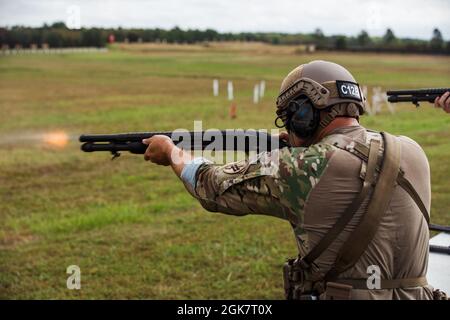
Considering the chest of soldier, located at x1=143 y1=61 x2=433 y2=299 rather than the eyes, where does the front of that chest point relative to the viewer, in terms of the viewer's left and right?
facing away from the viewer and to the left of the viewer

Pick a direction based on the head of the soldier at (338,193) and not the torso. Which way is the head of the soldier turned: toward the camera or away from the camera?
away from the camera

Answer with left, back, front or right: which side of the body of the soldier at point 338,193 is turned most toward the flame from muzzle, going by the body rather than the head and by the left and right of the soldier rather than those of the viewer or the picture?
front
